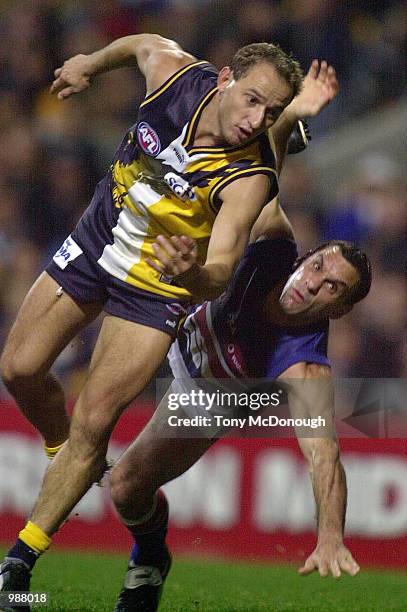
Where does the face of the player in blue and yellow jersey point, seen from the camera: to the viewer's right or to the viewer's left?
to the viewer's right

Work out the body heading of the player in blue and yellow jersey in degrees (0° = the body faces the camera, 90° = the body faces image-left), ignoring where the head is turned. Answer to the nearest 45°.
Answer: approximately 0°

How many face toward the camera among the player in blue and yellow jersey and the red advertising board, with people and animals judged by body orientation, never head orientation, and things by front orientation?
2

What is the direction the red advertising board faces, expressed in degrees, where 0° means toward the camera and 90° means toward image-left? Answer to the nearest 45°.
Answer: approximately 0°
